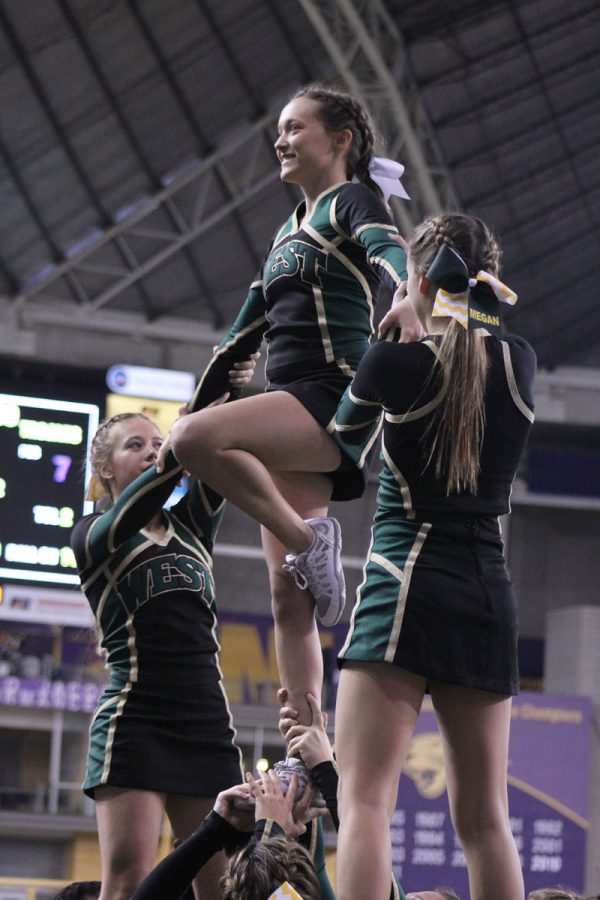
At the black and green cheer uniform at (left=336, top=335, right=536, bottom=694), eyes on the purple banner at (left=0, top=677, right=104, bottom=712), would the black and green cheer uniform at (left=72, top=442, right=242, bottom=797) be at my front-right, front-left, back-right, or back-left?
front-left

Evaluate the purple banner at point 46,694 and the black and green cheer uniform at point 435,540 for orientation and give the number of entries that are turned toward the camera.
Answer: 1

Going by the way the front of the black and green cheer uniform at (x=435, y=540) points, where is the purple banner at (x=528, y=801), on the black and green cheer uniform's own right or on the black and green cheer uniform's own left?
on the black and green cheer uniform's own right

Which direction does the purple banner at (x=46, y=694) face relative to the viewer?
toward the camera

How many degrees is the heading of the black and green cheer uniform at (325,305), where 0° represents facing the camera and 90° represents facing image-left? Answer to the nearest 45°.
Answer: approximately 45°

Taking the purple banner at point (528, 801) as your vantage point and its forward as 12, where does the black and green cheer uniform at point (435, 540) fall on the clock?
The black and green cheer uniform is roughly at 12 o'clock from the purple banner.

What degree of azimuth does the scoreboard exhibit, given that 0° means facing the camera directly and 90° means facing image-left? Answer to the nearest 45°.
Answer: approximately 0°

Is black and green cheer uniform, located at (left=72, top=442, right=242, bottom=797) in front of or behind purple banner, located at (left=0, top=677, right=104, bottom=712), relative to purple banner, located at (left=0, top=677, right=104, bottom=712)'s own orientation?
in front

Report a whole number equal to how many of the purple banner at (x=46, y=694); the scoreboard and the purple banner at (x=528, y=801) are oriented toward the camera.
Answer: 3

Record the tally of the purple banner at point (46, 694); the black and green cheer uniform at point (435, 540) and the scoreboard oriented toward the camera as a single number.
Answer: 2

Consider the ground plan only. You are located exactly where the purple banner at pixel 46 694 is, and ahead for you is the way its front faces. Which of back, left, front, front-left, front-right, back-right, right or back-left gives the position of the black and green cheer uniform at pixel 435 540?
front

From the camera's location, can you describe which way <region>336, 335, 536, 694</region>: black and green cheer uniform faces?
facing away from the viewer and to the left of the viewer

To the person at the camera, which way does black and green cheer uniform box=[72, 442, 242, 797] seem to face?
facing the viewer and to the right of the viewer

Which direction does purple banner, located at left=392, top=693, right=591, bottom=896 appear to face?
toward the camera

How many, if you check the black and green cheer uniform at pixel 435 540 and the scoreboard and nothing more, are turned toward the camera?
1

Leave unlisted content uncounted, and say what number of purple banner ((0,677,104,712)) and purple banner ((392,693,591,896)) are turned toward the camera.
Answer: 2
